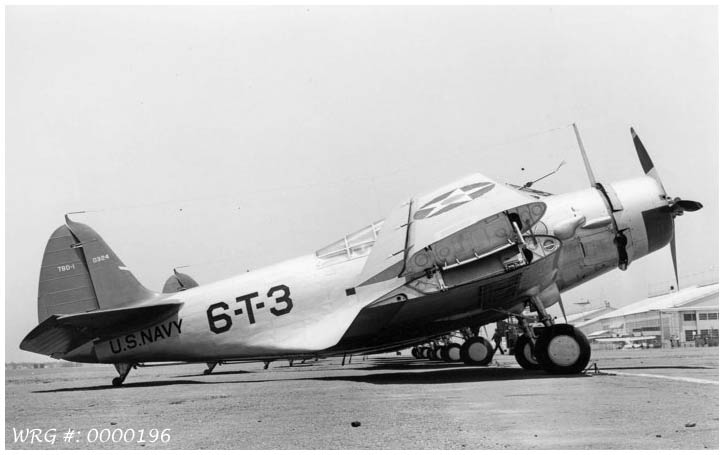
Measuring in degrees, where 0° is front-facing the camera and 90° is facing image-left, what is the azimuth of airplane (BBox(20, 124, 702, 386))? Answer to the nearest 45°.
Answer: approximately 270°
